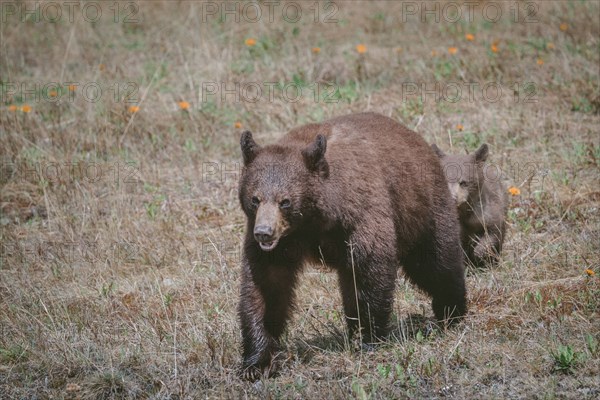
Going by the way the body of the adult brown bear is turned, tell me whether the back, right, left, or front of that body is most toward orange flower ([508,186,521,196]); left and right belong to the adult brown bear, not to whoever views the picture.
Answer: back

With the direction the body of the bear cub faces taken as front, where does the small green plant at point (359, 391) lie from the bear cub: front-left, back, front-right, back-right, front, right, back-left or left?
front-left

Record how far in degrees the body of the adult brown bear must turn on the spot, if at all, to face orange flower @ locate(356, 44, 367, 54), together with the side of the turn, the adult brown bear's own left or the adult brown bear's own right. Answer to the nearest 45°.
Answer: approximately 135° to the adult brown bear's own right

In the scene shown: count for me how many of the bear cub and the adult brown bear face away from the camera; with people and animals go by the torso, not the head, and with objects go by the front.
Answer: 0

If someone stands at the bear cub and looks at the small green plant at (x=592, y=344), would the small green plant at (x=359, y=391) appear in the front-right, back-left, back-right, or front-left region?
front-right

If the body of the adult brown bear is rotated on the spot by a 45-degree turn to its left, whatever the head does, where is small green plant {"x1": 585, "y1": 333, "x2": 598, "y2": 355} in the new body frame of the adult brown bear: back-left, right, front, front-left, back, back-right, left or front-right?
left

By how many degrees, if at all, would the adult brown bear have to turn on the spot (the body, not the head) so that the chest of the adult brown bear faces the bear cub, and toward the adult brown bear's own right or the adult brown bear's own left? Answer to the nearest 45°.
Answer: approximately 180°

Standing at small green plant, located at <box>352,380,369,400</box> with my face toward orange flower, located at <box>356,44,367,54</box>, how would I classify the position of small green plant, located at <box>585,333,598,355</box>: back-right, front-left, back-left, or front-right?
front-right

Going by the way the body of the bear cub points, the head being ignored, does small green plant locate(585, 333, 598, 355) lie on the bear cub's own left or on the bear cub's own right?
on the bear cub's own left

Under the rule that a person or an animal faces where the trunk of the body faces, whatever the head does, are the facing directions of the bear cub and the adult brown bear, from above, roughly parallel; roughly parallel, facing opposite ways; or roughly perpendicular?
roughly parallel

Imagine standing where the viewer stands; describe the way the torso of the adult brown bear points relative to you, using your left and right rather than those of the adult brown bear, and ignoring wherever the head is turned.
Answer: facing the viewer and to the left of the viewer

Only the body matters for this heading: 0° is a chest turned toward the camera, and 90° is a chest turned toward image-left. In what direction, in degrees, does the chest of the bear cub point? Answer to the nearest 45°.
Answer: approximately 45°
